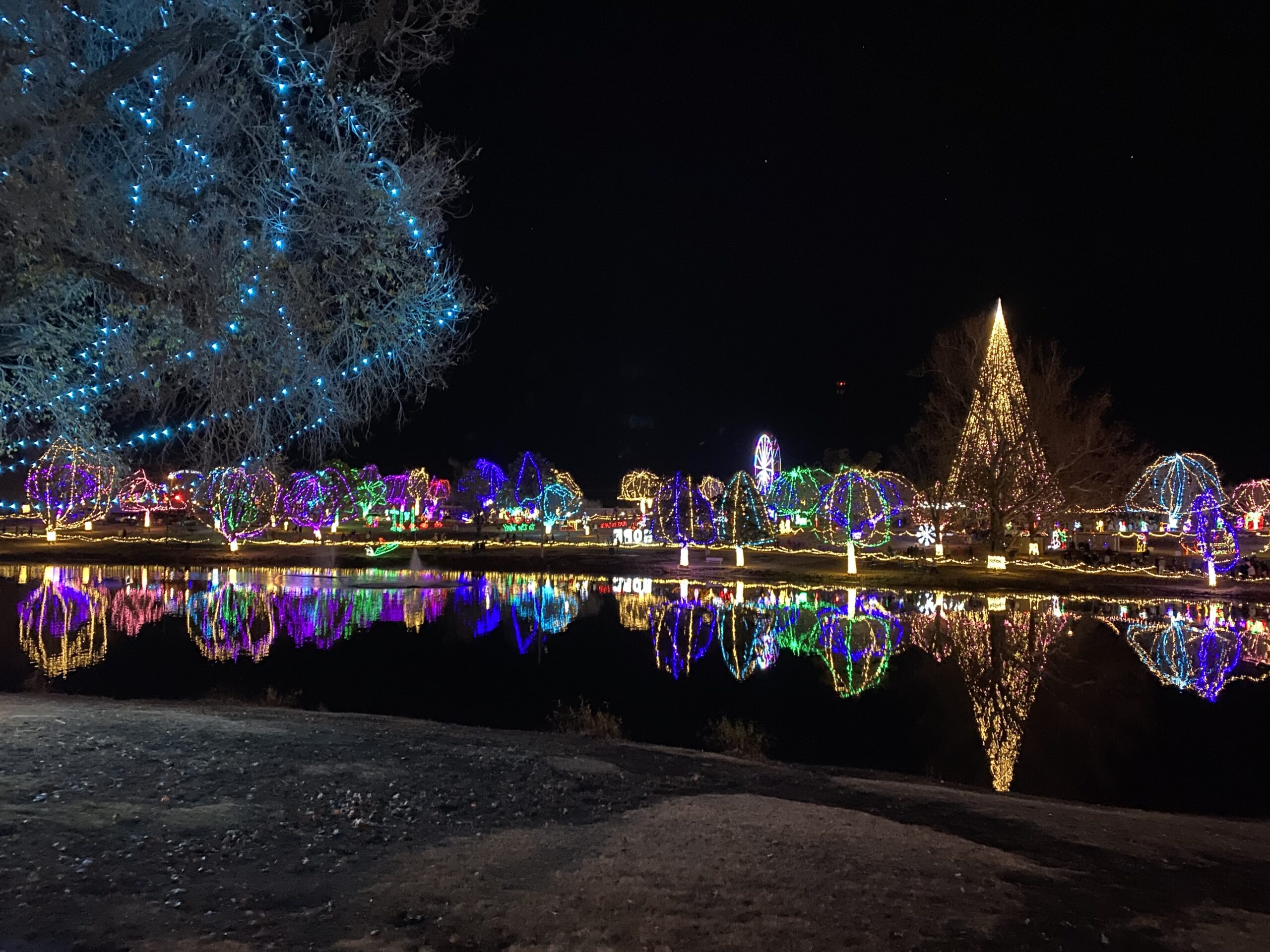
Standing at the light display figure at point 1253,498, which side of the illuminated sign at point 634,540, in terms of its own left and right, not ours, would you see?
left
